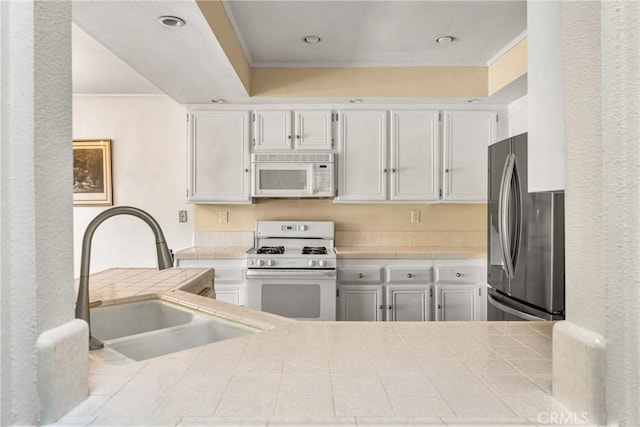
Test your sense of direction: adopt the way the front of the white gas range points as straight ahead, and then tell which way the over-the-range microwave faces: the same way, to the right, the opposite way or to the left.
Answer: the same way

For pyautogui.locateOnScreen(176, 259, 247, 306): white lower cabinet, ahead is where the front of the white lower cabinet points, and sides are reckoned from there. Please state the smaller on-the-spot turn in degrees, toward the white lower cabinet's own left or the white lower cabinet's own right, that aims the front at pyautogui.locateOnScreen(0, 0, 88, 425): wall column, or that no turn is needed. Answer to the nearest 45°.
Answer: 0° — it already faces it

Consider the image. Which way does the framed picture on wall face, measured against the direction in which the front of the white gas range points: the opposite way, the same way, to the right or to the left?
the same way

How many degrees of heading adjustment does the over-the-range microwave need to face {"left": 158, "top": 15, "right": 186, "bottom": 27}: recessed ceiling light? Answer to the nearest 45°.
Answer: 0° — it already faces it

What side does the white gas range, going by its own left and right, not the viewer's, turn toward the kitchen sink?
front

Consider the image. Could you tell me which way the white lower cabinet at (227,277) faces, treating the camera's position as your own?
facing the viewer

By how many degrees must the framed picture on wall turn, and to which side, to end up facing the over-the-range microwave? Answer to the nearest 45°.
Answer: approximately 45° to its left

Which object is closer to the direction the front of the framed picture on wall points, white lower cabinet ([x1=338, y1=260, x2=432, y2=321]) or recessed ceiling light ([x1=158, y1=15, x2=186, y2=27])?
the recessed ceiling light

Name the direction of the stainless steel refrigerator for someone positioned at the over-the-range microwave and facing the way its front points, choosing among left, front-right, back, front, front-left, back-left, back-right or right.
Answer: front-left

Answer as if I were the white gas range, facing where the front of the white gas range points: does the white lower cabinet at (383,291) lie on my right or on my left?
on my left

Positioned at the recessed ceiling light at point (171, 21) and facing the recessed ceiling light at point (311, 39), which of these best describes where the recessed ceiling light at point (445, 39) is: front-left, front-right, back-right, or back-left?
front-right

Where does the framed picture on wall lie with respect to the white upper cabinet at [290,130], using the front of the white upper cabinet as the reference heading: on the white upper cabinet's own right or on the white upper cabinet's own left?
on the white upper cabinet's own right

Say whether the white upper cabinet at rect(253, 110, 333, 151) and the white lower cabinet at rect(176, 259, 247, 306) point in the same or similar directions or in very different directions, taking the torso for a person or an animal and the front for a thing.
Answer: same or similar directions

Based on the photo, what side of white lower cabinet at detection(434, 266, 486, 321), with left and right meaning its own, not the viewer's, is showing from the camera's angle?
front

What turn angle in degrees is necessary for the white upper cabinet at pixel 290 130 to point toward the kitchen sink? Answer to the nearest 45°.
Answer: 0° — it already faces it

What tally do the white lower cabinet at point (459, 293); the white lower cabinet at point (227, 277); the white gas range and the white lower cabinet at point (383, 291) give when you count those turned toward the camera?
4

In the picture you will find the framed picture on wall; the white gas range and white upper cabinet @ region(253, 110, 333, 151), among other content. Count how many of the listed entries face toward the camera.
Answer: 3
